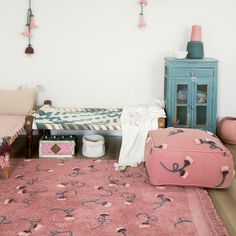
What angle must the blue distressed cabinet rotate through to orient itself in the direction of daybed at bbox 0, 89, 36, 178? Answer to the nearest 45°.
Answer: approximately 90° to its right

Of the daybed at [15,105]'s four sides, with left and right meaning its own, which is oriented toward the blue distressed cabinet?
left

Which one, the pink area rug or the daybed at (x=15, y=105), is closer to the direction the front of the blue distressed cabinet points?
the pink area rug

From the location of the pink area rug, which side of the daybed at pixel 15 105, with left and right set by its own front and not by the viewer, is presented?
front

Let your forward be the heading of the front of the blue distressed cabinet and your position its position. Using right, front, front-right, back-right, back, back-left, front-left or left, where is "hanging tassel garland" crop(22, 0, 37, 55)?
right

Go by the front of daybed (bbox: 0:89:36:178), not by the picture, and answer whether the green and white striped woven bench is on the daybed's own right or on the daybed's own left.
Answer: on the daybed's own left

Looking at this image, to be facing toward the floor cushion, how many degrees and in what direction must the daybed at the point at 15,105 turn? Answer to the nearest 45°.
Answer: approximately 45° to its left

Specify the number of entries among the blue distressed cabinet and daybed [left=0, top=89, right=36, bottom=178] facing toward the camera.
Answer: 2

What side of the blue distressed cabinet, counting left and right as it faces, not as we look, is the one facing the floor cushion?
front

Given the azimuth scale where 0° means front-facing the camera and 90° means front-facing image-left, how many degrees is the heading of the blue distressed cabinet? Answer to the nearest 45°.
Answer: approximately 0°
